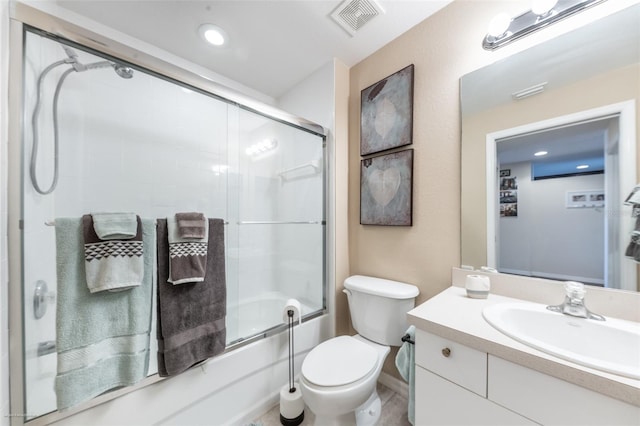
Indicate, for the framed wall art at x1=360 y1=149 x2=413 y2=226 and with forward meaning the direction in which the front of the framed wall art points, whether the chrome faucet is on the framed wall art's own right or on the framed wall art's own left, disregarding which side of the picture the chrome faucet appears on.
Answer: on the framed wall art's own left

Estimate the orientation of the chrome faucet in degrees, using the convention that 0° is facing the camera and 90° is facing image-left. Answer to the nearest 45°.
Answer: approximately 45°

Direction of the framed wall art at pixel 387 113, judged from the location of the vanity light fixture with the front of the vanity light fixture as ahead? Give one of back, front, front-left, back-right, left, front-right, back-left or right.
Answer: front-right

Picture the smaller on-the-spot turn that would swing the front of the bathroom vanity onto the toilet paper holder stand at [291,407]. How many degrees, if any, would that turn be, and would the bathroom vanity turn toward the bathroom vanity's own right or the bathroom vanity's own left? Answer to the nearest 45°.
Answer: approximately 45° to the bathroom vanity's own right

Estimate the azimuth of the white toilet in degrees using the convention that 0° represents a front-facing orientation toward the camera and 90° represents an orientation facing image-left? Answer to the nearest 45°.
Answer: approximately 45°
